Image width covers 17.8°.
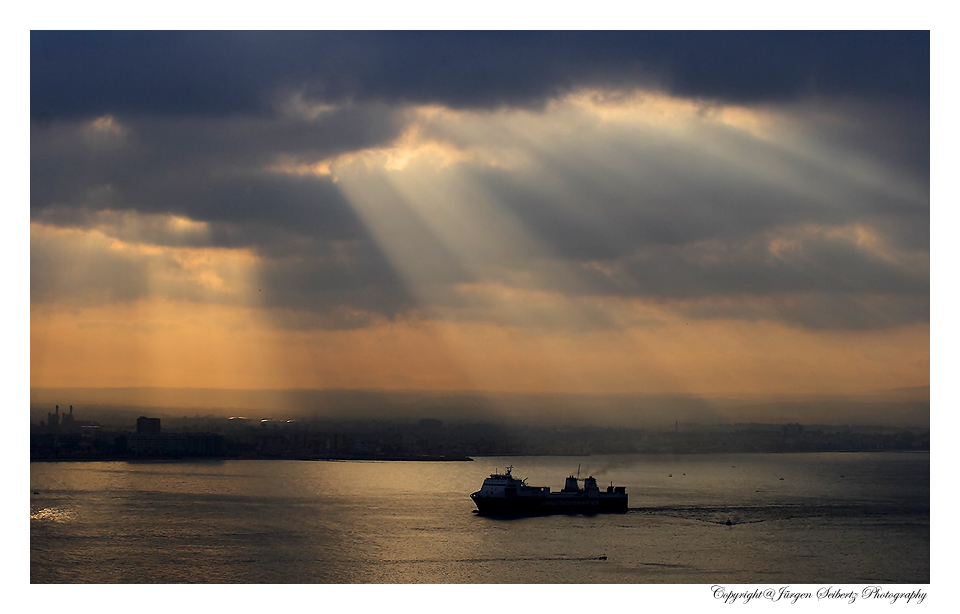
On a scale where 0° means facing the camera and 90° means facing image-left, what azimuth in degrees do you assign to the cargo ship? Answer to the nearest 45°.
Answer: approximately 90°
